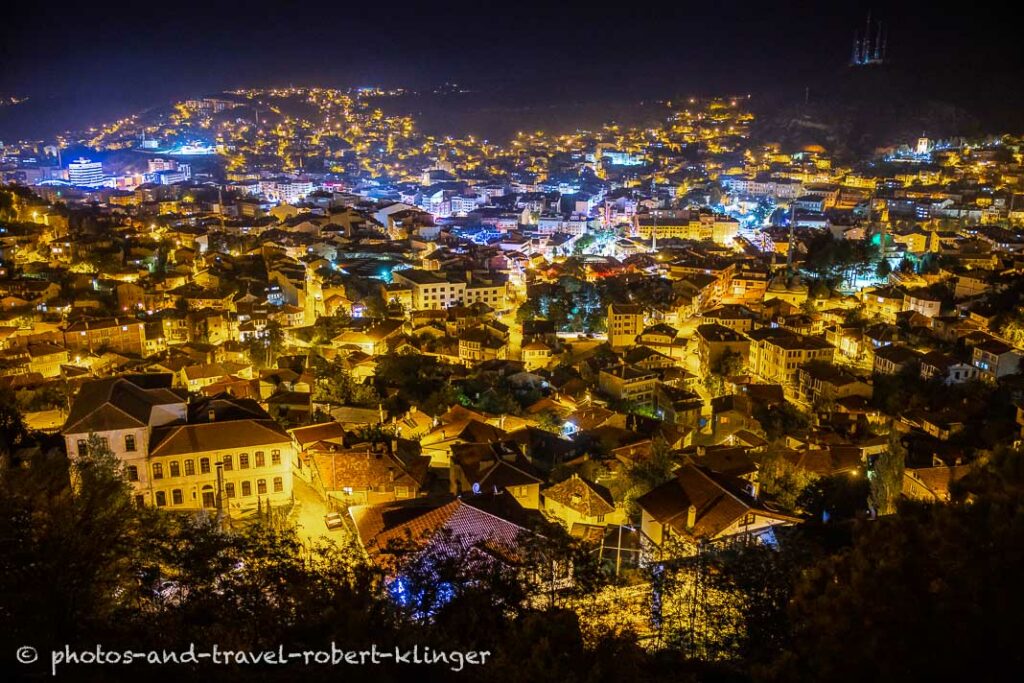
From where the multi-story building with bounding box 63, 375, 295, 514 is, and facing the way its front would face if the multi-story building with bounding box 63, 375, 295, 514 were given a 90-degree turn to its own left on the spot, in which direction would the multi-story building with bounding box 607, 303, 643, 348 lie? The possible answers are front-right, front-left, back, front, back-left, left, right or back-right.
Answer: front-left

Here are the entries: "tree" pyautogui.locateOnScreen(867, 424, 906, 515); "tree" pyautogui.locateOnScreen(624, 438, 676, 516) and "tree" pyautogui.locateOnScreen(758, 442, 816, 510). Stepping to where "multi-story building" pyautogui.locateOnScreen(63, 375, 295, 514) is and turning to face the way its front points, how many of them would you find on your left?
3

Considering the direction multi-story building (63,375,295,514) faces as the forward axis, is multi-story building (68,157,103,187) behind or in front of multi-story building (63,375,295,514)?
behind

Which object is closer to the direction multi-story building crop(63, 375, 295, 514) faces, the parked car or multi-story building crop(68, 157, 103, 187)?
the parked car

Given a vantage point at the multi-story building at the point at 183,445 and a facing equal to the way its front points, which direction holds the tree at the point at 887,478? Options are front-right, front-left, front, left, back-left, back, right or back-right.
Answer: left

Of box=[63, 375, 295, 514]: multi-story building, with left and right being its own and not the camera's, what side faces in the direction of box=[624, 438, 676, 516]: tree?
left

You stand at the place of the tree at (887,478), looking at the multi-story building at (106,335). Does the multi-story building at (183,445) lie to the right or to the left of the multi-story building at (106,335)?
left

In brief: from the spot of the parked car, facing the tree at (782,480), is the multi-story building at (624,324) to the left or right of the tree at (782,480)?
left

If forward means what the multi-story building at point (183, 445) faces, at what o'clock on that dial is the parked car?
The parked car is roughly at 10 o'clock from the multi-story building.

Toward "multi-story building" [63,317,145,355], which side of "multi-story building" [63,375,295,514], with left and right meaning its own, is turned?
back

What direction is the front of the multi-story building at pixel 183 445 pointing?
toward the camera
